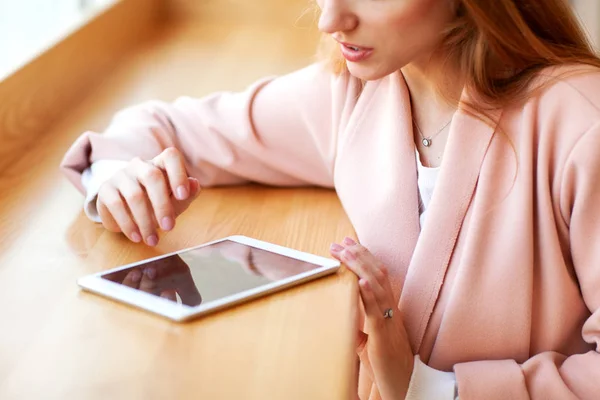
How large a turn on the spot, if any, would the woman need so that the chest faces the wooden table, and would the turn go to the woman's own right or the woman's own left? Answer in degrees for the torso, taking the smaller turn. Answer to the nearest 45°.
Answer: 0° — they already face it

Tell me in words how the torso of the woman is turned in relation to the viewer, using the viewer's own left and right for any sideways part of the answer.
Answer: facing the viewer and to the left of the viewer

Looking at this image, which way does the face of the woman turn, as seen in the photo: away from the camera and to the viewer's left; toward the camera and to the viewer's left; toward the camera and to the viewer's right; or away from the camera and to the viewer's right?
toward the camera and to the viewer's left
